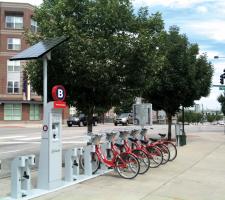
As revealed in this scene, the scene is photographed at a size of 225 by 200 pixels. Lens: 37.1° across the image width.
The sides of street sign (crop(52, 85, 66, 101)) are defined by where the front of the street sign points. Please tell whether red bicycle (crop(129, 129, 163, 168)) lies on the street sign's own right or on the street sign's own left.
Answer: on the street sign's own left

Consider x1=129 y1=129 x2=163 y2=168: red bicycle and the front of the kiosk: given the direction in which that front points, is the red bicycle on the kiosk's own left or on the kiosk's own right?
on the kiosk's own left

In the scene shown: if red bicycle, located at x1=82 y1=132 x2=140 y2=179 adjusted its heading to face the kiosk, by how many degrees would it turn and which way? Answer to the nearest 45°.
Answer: approximately 90° to its left

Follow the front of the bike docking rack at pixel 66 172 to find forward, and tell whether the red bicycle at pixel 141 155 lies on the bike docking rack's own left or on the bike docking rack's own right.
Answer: on the bike docking rack's own left

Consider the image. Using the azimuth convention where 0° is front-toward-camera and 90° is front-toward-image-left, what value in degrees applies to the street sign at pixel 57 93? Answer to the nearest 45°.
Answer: approximately 315°

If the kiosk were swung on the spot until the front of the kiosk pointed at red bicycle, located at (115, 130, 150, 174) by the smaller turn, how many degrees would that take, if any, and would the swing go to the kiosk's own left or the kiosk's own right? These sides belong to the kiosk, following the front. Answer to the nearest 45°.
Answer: approximately 90° to the kiosk's own left

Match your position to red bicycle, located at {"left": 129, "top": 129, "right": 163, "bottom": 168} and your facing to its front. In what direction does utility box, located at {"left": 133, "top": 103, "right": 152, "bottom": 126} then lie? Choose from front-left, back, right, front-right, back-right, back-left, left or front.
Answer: front-right
